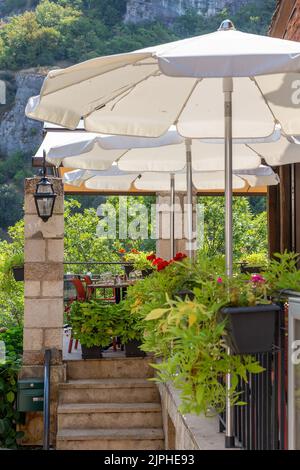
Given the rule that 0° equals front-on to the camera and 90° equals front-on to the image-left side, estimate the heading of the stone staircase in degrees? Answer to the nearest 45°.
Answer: approximately 0°

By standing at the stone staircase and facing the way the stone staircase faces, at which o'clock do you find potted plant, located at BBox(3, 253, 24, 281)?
The potted plant is roughly at 5 o'clock from the stone staircase.

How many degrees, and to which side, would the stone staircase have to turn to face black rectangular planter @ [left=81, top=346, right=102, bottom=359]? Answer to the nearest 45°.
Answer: approximately 180°

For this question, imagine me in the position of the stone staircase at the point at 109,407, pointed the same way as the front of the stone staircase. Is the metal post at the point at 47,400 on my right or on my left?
on my right

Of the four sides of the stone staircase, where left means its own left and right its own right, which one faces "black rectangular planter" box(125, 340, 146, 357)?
back
